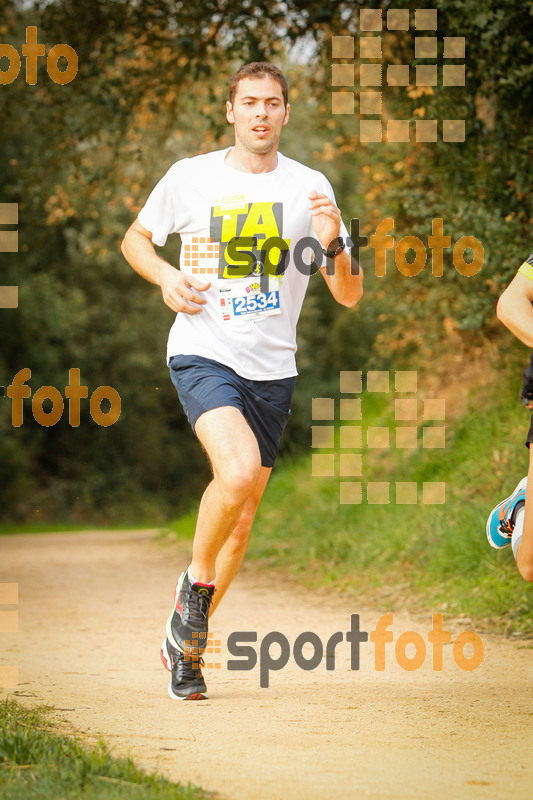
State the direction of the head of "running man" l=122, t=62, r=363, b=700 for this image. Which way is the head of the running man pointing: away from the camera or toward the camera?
toward the camera

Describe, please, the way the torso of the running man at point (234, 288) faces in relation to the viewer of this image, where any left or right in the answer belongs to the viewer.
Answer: facing the viewer
